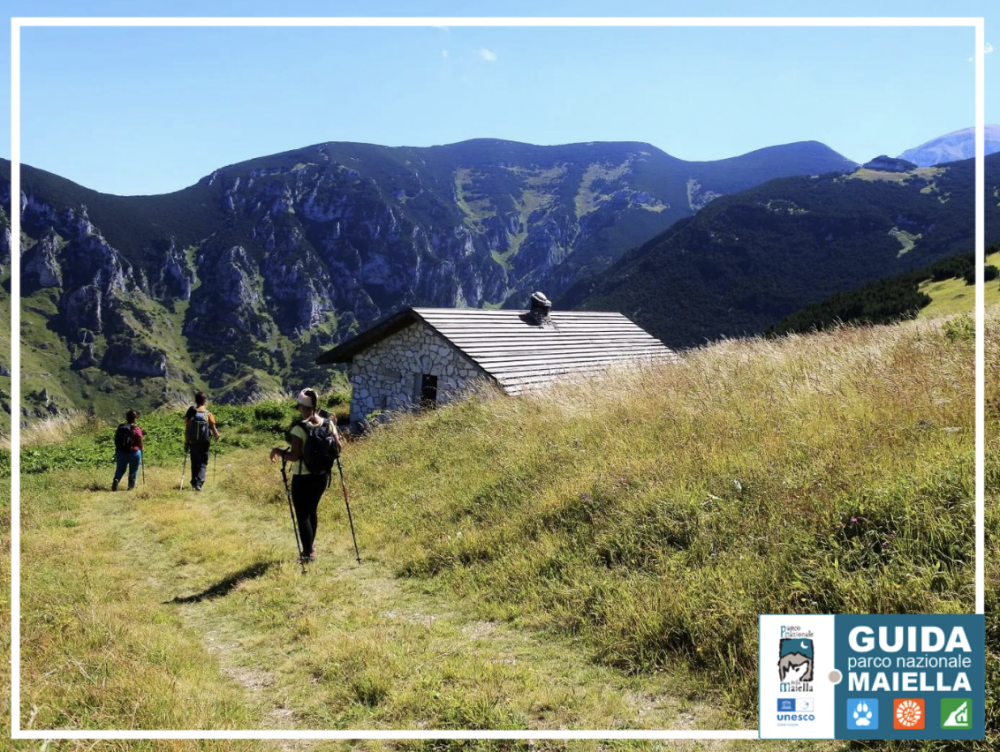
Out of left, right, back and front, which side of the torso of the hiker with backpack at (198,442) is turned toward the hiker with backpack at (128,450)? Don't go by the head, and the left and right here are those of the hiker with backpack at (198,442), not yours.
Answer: left

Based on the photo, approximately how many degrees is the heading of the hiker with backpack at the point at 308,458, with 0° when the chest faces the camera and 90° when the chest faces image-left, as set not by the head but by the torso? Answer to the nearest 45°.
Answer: approximately 135°

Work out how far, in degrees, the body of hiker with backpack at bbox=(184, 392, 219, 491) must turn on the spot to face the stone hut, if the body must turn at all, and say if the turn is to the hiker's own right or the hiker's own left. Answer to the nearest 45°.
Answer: approximately 45° to the hiker's own right

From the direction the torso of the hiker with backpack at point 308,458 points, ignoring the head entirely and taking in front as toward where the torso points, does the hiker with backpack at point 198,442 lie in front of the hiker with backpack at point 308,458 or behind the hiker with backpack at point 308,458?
in front

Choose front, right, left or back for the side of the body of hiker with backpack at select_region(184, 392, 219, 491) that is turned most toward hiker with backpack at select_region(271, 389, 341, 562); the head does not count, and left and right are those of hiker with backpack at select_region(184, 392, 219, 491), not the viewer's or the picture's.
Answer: back

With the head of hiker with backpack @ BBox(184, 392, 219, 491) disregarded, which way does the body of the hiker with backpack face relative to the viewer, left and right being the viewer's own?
facing away from the viewer

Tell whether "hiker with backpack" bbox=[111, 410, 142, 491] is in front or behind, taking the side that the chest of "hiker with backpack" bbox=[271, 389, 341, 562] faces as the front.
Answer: in front

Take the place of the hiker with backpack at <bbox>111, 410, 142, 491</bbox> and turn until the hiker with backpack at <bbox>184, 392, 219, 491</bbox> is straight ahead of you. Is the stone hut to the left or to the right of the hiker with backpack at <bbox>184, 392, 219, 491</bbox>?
left
